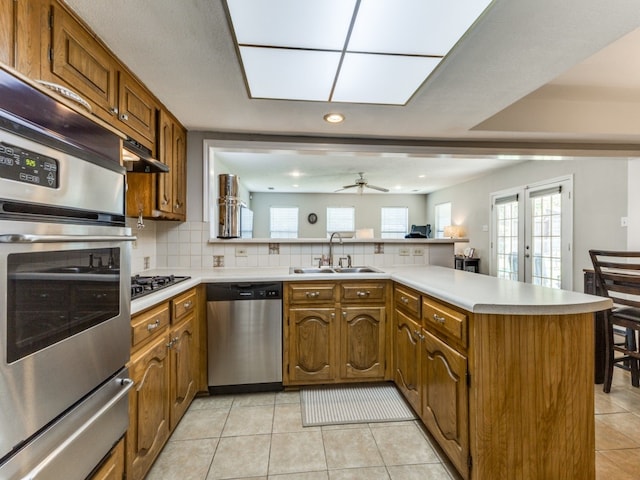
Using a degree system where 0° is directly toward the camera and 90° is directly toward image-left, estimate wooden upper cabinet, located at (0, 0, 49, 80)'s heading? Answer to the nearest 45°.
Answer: approximately 315°

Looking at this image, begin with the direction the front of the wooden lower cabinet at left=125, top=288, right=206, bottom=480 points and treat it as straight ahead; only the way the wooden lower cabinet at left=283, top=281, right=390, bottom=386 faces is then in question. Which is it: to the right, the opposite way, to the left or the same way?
to the right

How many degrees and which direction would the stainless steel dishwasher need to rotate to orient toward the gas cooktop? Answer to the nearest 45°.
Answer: approximately 45° to its right

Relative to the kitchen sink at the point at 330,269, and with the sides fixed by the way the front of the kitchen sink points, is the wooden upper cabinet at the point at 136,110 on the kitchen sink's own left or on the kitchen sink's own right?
on the kitchen sink's own right

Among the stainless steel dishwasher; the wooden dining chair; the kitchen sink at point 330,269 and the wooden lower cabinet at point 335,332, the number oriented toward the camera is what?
3

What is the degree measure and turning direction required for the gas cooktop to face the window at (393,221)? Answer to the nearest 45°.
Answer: approximately 90° to its left

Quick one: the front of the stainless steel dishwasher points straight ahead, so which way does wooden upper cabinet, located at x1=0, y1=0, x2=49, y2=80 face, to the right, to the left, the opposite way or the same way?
to the left
